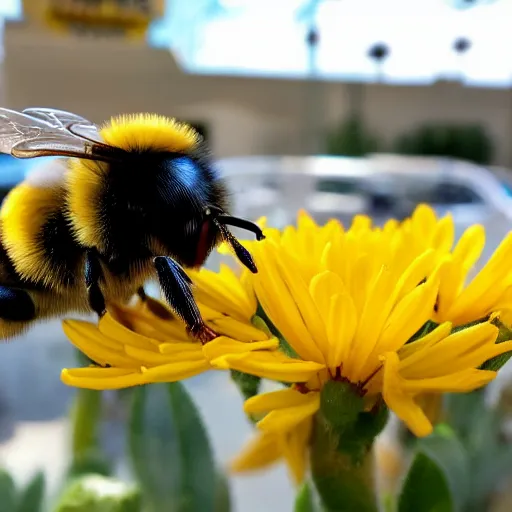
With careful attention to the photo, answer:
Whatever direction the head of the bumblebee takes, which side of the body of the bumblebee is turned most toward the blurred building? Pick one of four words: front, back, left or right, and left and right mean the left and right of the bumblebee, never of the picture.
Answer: left

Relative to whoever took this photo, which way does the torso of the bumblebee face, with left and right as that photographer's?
facing to the right of the viewer

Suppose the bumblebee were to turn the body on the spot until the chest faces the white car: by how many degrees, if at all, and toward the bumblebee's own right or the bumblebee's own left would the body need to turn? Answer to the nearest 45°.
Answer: approximately 45° to the bumblebee's own left
